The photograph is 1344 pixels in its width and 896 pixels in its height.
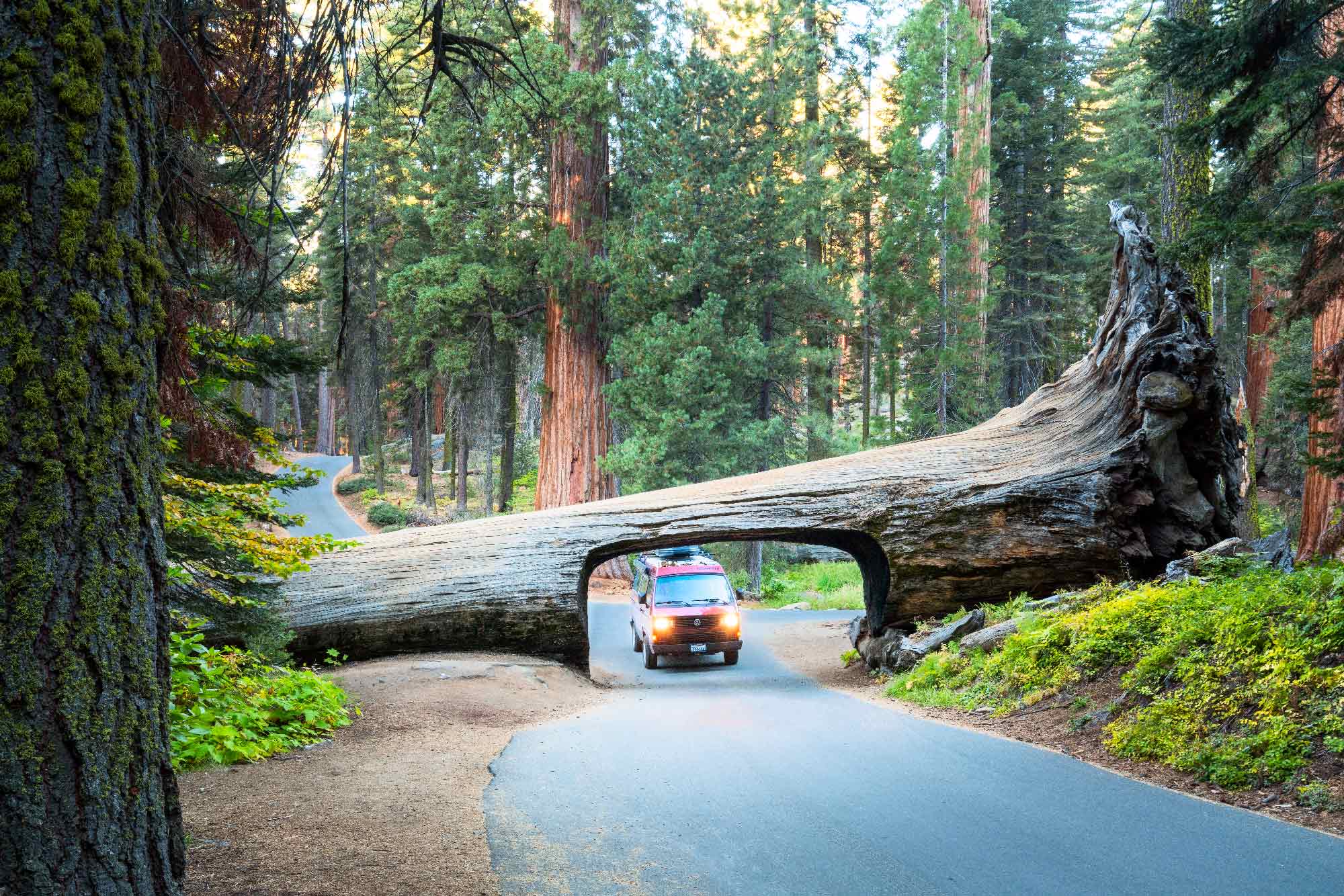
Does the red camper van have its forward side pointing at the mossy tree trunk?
yes

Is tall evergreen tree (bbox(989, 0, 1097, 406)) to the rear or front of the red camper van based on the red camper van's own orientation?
to the rear

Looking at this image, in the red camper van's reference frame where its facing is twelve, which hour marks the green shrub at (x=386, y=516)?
The green shrub is roughly at 5 o'clock from the red camper van.

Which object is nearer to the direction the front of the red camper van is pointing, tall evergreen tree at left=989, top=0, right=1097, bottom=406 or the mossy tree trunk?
the mossy tree trunk

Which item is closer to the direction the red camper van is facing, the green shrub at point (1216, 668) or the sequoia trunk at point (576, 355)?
the green shrub
